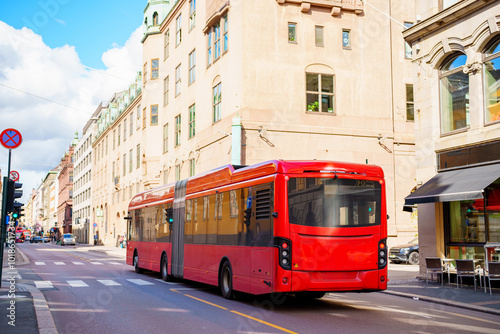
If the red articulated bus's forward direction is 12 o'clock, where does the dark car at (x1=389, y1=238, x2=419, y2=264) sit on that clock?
The dark car is roughly at 2 o'clock from the red articulated bus.

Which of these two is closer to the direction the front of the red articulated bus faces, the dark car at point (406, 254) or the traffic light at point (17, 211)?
the traffic light

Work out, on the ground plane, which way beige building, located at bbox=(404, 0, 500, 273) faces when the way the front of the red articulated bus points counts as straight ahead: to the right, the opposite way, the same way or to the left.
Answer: to the left

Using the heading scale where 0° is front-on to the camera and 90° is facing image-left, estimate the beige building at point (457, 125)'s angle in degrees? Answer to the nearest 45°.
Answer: approximately 45°

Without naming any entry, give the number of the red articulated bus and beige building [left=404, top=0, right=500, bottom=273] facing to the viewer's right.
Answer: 0

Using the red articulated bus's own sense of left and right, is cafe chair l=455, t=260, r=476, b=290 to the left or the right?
on its right

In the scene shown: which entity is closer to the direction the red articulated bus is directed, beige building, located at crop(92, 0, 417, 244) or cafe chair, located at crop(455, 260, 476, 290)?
the beige building

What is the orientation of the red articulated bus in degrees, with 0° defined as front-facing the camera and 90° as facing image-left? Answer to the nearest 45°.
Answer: approximately 135°

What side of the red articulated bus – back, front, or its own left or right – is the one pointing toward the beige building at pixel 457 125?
right
